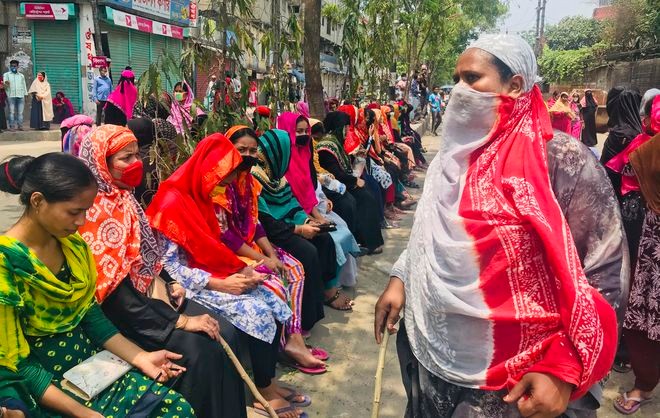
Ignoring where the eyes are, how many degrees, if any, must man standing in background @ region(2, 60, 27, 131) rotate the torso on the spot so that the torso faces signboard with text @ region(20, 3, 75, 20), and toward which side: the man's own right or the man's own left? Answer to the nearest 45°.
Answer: approximately 135° to the man's own left

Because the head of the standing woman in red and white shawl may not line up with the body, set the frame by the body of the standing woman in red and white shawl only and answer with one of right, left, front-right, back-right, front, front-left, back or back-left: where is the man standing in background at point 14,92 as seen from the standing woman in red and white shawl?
right

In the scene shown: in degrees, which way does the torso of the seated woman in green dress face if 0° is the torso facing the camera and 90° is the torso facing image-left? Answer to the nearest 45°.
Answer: approximately 315°

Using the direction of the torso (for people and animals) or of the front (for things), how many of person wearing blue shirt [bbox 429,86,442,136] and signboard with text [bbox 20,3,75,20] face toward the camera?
2

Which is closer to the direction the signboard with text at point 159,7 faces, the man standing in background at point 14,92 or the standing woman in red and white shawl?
the standing woman in red and white shawl

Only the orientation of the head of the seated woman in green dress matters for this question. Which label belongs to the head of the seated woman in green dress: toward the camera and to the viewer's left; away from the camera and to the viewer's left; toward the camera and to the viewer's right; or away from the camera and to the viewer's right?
toward the camera and to the viewer's right

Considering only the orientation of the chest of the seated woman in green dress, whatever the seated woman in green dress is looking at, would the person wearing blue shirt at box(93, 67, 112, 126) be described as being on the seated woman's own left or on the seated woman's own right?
on the seated woman's own left
